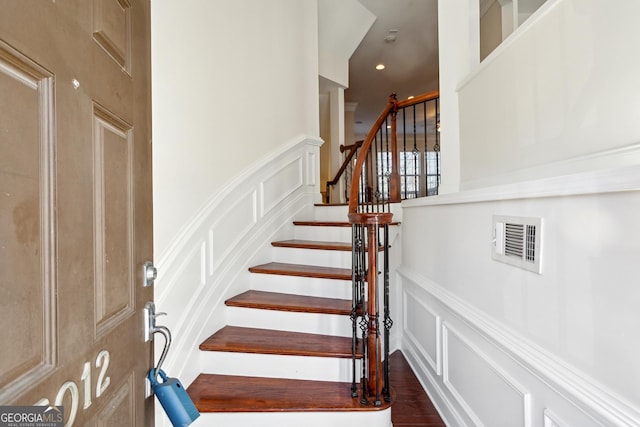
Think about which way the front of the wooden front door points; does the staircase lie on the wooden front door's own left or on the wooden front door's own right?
on the wooden front door's own left

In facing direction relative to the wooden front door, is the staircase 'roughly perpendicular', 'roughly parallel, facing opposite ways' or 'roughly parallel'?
roughly perpendicular

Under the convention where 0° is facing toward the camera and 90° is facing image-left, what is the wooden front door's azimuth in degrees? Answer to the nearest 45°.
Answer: approximately 315°

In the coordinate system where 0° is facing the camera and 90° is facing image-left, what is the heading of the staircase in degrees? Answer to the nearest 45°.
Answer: approximately 0°

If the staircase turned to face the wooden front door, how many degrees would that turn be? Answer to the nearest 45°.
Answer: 0° — it already faces it
